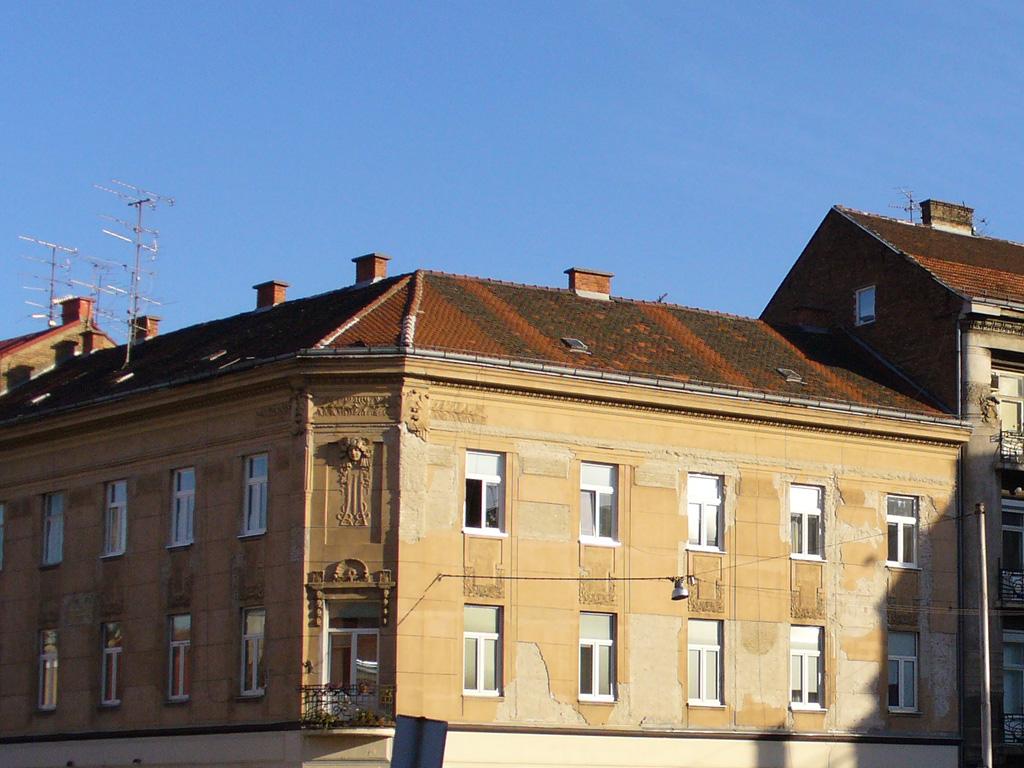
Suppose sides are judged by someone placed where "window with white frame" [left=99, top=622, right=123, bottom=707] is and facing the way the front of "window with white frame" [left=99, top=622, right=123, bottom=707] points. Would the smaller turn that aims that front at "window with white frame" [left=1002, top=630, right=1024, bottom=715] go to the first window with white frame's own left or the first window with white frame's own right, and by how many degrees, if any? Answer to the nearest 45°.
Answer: approximately 135° to the first window with white frame's own left

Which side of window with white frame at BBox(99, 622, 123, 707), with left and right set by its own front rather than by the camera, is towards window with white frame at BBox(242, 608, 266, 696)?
left

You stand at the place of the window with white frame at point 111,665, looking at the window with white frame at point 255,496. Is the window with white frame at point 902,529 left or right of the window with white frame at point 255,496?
left

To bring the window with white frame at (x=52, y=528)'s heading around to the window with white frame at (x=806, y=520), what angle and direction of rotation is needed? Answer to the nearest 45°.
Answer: approximately 135° to its left

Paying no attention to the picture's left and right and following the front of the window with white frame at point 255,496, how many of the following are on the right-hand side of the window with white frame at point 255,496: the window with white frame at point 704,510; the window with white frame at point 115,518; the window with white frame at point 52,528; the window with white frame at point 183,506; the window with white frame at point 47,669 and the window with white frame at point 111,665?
5

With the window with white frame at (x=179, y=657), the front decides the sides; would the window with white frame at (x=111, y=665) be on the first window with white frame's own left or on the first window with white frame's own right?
on the first window with white frame's own right

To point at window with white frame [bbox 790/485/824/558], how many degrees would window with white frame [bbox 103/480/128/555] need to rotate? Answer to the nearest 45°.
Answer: approximately 135° to its left

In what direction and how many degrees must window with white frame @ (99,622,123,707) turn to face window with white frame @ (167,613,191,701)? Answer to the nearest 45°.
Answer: approximately 90° to its left
